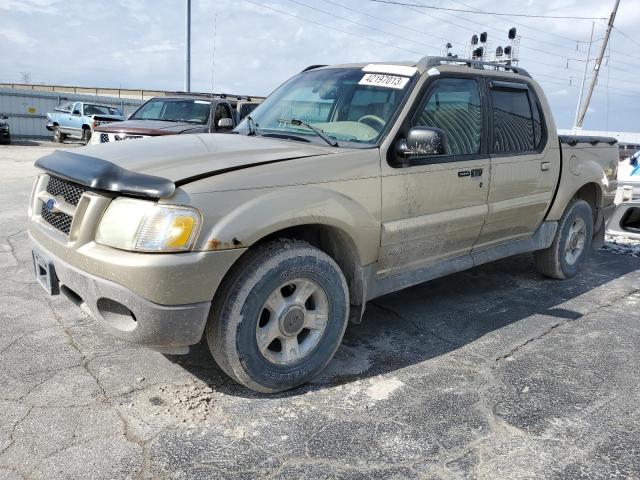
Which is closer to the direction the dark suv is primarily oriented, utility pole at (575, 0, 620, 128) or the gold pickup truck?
the gold pickup truck

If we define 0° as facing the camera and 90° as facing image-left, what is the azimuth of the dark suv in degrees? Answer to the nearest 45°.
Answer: approximately 45°

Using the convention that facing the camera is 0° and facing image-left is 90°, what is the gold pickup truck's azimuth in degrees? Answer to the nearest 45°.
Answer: approximately 45°

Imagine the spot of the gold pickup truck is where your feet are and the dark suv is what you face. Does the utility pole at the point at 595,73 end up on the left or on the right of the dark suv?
right

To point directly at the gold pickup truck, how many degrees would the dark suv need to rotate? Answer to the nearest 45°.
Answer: approximately 45° to its left

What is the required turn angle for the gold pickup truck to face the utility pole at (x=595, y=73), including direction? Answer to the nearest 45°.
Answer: approximately 180°

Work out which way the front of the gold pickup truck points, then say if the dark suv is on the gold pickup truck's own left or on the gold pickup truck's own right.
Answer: on the gold pickup truck's own right

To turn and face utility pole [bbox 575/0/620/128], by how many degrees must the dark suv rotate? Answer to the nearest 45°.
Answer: approximately 180°
